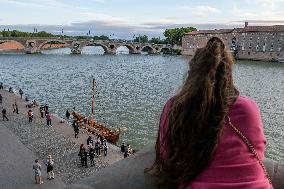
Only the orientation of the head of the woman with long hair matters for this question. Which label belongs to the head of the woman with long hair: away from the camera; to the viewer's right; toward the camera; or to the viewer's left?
away from the camera

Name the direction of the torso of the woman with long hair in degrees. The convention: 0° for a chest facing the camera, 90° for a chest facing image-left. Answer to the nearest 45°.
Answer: approximately 180°
